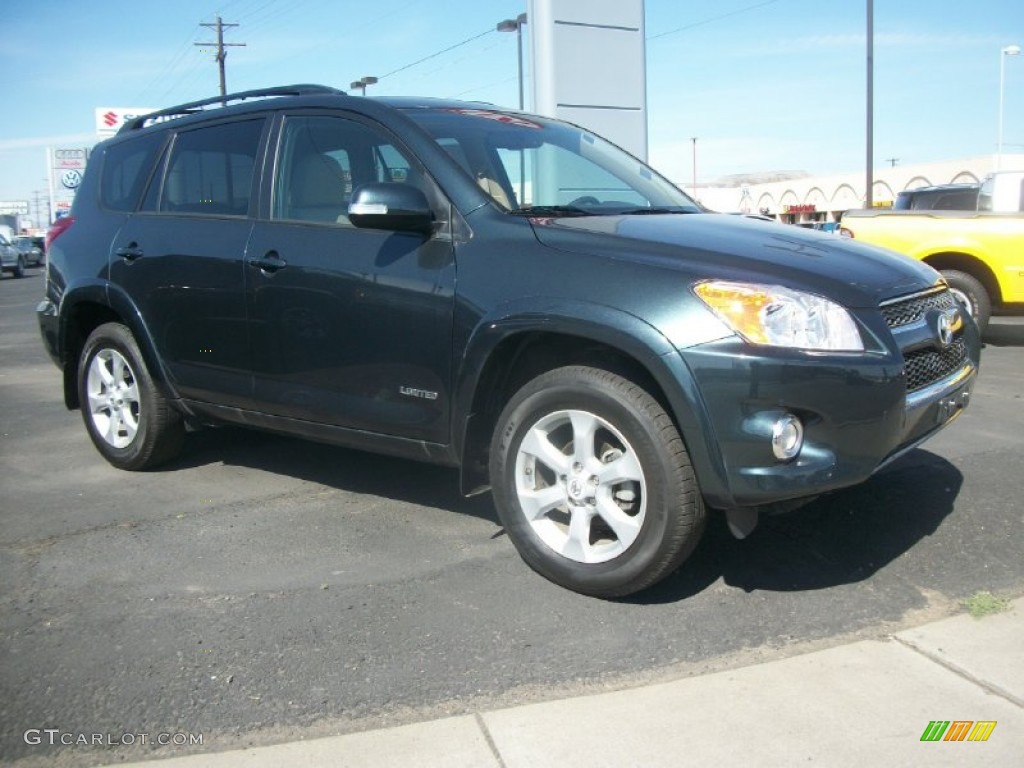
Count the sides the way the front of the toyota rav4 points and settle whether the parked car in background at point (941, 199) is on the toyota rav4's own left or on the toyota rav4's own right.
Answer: on the toyota rav4's own left

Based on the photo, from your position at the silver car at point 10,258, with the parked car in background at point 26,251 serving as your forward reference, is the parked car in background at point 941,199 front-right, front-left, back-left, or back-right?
back-right

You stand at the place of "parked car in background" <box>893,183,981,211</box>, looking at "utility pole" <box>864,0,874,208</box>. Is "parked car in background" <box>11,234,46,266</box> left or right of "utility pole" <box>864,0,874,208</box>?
left

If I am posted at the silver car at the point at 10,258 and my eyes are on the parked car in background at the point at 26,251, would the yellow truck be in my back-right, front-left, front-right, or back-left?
back-right

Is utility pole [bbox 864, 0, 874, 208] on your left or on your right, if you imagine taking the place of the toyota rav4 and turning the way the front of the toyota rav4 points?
on your left

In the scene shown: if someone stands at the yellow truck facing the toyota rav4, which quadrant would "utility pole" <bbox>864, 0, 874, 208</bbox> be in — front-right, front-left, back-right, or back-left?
back-right
